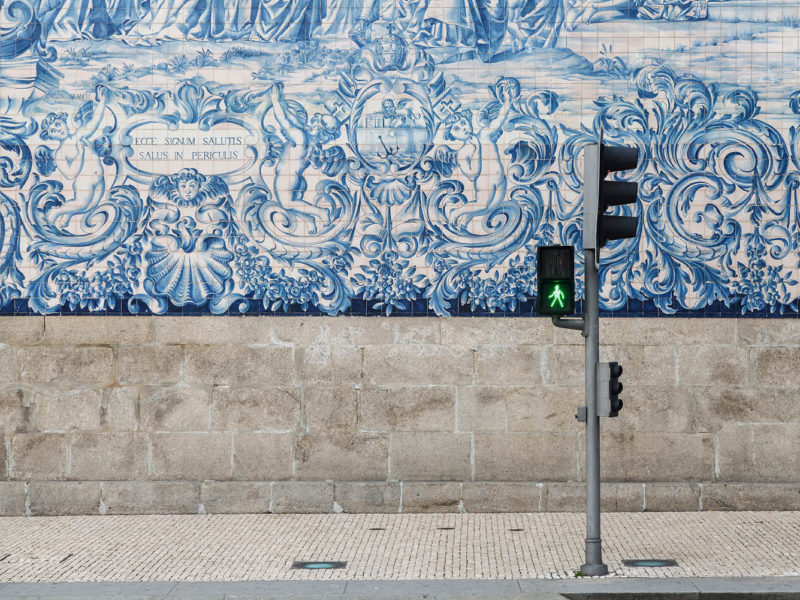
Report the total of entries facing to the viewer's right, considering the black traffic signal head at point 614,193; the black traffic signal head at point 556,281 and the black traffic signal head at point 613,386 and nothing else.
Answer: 2

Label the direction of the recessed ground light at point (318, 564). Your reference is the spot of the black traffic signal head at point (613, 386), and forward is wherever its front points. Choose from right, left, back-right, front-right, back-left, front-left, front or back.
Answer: back

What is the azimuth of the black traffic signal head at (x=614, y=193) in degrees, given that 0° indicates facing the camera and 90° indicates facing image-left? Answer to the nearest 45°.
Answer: approximately 270°

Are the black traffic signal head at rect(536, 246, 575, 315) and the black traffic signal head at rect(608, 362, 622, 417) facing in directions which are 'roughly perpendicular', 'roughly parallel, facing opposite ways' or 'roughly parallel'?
roughly perpendicular

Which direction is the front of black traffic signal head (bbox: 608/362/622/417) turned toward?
to the viewer's right

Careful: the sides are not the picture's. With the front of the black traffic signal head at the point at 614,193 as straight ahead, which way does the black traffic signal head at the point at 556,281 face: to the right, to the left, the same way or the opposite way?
to the right

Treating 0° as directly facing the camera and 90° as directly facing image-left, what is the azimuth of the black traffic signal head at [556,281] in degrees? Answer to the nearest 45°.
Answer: approximately 0°

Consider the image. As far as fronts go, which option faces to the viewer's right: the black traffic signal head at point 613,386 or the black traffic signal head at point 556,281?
the black traffic signal head at point 613,386
